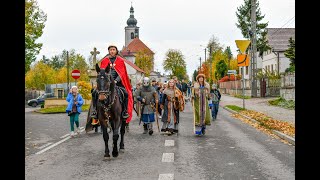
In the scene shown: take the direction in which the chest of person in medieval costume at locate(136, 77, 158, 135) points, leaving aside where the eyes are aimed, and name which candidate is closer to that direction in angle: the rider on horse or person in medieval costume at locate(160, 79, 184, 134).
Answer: the rider on horse

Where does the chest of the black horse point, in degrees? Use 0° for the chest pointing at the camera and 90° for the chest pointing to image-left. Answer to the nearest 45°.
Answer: approximately 0°

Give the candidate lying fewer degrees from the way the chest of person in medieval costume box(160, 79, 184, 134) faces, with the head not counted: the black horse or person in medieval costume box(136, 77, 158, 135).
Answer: the black horse

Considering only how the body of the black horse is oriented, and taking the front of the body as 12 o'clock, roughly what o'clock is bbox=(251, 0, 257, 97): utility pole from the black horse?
The utility pole is roughly at 7 o'clock from the black horse.
